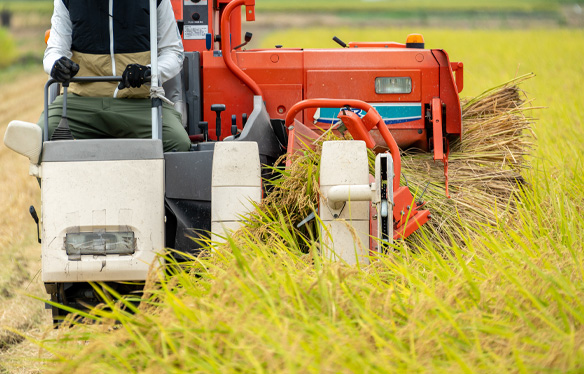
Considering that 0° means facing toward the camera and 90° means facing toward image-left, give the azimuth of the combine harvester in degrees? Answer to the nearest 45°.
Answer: approximately 0°

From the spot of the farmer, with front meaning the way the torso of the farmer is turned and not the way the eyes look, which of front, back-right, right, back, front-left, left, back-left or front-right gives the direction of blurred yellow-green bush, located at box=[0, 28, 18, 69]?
back

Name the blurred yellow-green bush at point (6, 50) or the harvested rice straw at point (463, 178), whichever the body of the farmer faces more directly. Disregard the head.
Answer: the harvested rice straw

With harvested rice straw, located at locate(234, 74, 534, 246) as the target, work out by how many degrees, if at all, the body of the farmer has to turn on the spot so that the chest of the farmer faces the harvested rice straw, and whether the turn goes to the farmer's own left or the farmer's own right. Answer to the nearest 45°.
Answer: approximately 90° to the farmer's own left

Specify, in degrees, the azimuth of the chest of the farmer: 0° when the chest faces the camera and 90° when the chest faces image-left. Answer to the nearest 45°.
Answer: approximately 0°

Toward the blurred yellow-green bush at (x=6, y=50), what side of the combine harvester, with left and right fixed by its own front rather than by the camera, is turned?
back
